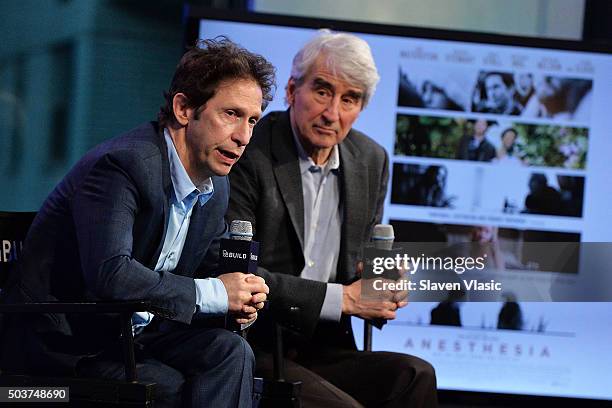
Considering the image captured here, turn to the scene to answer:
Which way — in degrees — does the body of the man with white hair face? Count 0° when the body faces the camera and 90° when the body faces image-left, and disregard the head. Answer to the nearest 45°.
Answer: approximately 315°

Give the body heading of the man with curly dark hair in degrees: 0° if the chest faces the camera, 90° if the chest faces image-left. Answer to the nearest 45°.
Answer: approximately 315°

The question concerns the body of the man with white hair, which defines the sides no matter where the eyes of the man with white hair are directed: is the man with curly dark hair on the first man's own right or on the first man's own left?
on the first man's own right

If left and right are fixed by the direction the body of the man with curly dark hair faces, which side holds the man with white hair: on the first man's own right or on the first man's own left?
on the first man's own left
